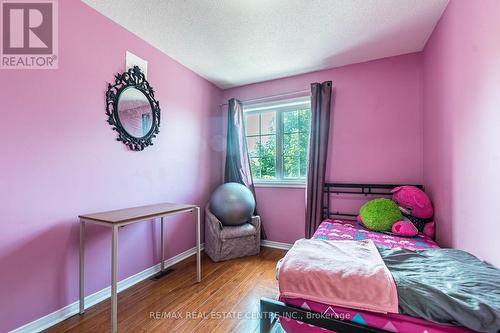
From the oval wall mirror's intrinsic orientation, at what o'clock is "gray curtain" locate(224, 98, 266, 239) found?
The gray curtain is roughly at 10 o'clock from the oval wall mirror.

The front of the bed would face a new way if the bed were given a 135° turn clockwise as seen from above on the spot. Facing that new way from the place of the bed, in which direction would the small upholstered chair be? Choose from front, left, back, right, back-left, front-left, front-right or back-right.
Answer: front

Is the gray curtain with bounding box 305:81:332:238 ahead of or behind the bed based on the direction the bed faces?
behind

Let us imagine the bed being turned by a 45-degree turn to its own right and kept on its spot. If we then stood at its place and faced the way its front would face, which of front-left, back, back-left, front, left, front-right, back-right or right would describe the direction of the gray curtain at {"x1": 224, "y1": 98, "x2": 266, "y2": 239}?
right

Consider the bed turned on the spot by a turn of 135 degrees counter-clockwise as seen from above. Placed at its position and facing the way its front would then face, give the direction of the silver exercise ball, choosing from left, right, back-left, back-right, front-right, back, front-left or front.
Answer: left

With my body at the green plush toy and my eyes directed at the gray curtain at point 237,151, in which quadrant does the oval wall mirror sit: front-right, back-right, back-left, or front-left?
front-left

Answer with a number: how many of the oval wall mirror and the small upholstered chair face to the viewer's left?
0

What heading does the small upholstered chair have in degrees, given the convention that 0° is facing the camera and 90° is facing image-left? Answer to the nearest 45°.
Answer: approximately 315°

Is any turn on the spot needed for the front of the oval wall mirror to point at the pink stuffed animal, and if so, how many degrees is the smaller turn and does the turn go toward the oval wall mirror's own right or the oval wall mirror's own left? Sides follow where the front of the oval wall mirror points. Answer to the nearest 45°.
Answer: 0° — it already faces it

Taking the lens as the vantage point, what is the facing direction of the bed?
facing the viewer

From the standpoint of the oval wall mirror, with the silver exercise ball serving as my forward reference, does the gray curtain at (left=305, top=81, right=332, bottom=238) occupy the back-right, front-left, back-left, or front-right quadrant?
front-right

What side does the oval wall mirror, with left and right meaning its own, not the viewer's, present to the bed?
front

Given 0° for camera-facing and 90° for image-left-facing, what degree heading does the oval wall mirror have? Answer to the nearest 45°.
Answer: approximately 315°
